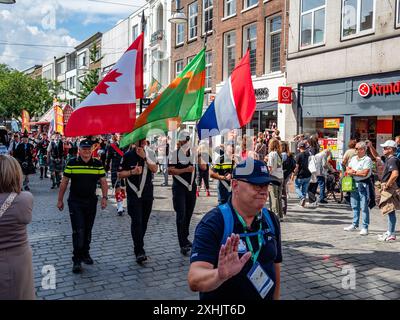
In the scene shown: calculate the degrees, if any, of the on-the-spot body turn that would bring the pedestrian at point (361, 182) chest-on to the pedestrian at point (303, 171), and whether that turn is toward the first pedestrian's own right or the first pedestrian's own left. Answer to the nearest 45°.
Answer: approximately 90° to the first pedestrian's own right

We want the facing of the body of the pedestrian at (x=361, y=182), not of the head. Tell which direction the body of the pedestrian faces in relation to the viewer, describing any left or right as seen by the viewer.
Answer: facing the viewer and to the left of the viewer

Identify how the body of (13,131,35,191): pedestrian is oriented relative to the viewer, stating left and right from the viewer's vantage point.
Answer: facing the viewer

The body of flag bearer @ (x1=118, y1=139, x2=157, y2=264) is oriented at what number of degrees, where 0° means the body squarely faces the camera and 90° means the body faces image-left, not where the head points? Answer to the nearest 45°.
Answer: approximately 0°

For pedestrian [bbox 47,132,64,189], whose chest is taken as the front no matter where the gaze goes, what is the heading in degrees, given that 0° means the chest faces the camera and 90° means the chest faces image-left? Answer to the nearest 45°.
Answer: approximately 0°

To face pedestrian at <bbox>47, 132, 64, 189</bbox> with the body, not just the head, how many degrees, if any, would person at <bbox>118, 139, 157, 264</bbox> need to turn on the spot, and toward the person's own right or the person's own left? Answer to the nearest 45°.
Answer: approximately 180°

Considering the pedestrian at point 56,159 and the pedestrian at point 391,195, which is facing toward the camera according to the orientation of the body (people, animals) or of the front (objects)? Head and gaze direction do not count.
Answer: the pedestrian at point 56,159

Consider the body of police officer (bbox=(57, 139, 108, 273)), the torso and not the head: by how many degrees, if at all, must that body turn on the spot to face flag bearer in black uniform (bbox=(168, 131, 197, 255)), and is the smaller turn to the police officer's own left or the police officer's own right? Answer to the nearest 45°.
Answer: approximately 90° to the police officer's own left

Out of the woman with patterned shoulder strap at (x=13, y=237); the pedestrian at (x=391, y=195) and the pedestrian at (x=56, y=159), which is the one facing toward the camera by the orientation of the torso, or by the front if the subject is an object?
the pedestrian at (x=56, y=159)

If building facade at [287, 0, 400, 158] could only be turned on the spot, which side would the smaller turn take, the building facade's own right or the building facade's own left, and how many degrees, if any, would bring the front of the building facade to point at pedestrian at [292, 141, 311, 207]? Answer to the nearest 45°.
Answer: approximately 45° to the building facade's own left

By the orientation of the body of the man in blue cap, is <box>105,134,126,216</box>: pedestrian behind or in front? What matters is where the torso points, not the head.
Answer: behind

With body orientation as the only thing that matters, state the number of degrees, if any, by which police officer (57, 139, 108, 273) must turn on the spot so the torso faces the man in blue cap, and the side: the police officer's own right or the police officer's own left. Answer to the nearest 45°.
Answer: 0° — they already face them

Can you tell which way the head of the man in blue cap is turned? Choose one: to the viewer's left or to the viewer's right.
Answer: to the viewer's right

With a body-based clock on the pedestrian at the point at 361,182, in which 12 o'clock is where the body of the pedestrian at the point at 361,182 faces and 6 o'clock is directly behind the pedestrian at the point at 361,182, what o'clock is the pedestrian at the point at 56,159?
the pedestrian at the point at 56,159 is roughly at 2 o'clock from the pedestrian at the point at 361,182.

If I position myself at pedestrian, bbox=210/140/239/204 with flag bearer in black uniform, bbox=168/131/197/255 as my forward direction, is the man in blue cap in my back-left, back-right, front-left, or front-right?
front-left

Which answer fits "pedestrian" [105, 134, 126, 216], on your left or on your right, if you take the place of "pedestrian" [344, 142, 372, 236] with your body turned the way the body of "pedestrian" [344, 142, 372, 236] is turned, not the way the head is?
on your right

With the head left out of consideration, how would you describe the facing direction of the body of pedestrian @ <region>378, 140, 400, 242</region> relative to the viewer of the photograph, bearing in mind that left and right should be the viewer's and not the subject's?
facing to the left of the viewer
